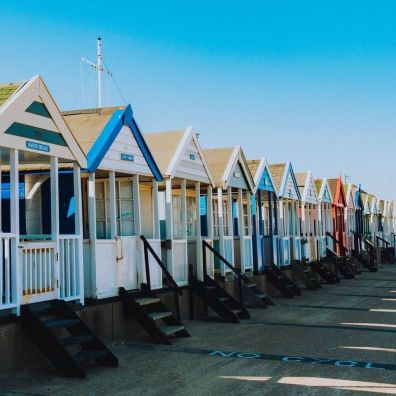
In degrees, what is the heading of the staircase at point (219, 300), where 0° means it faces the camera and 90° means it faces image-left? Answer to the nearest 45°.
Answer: approximately 315°
